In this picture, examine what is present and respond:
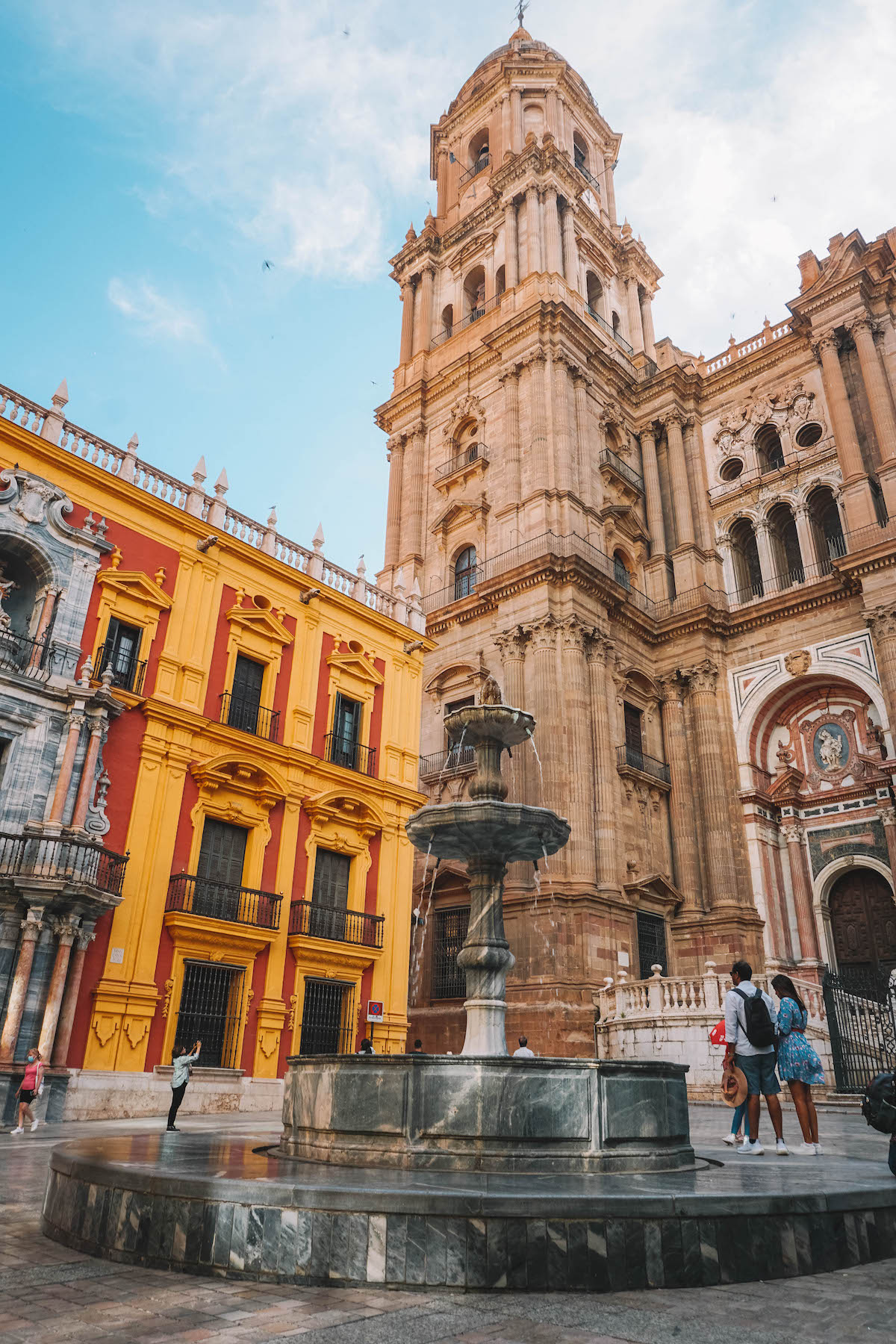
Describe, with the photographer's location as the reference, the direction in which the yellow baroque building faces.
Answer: facing the viewer and to the right of the viewer

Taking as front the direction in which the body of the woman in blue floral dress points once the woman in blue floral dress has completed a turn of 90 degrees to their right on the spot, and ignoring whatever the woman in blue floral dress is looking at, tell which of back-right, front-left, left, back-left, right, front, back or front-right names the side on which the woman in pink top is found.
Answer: back-left

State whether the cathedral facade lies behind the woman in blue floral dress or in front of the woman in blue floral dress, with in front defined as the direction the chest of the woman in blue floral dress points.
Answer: in front

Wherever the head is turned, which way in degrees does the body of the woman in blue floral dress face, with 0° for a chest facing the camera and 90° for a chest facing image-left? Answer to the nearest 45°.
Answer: approximately 135°

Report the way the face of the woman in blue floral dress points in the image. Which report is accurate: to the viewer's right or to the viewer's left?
to the viewer's left

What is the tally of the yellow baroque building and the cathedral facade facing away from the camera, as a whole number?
0

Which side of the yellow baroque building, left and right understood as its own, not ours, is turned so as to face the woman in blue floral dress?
front

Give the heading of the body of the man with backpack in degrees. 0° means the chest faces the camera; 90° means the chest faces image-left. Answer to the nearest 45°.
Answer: approximately 135°

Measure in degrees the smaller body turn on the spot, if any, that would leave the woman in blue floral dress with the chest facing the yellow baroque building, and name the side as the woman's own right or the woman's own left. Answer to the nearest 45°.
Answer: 0° — they already face it

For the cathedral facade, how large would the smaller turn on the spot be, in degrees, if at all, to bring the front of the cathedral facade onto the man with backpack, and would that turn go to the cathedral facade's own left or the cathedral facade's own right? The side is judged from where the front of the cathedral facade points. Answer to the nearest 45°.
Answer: approximately 45° to the cathedral facade's own left
